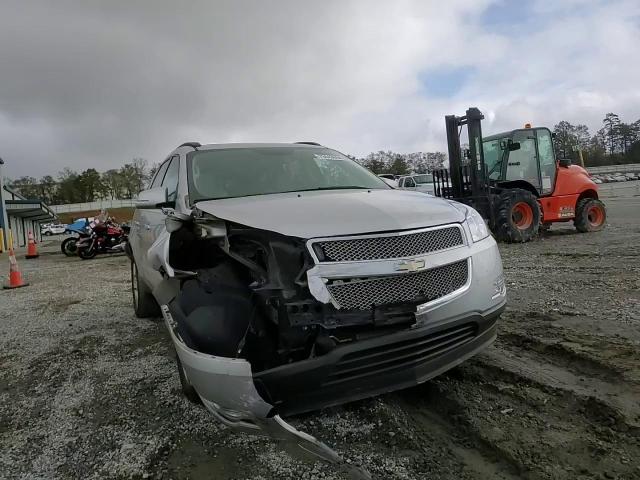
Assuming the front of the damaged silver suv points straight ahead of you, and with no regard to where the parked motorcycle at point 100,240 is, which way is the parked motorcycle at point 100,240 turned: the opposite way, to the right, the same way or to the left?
to the right

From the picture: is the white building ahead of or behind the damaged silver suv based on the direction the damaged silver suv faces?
behind

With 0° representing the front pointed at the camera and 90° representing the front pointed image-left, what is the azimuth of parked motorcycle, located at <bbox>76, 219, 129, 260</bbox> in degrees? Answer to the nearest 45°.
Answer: approximately 45°

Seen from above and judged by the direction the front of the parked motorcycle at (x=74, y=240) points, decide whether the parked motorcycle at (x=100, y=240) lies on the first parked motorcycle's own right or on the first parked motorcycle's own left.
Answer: on the first parked motorcycle's own left

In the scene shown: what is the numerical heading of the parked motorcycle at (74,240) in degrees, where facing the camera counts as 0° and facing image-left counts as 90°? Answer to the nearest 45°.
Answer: approximately 45°

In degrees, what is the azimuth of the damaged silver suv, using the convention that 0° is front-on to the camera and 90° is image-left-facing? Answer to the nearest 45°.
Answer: approximately 315°

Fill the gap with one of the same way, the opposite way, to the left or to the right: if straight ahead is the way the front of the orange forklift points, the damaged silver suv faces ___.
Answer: to the left
